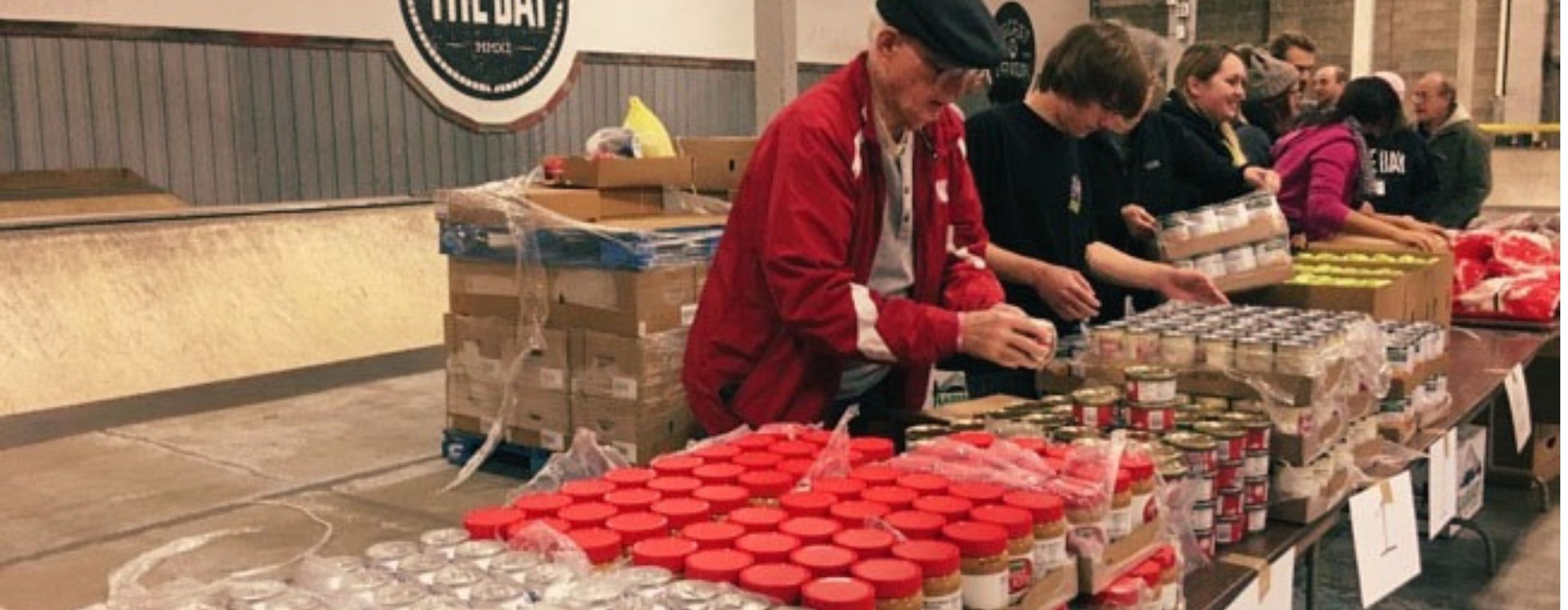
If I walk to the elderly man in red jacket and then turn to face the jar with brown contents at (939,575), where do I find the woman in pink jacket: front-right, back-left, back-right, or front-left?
back-left

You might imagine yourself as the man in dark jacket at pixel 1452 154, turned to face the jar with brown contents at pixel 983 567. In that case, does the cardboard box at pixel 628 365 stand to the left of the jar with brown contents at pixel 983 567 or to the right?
right

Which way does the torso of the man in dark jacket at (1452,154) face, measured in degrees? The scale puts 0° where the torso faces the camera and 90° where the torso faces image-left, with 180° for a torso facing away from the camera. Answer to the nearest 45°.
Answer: approximately 90°

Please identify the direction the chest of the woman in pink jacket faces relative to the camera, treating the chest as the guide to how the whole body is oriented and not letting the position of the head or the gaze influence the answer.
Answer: to the viewer's right

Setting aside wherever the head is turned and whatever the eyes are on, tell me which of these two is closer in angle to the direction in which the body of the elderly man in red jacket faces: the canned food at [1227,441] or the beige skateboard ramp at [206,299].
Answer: the canned food

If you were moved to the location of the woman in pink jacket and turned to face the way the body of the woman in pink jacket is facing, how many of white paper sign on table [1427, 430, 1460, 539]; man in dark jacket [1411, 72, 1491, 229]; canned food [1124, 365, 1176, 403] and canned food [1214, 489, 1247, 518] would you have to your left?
1

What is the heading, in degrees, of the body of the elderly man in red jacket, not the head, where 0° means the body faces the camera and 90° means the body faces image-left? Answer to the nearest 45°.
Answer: approximately 315°

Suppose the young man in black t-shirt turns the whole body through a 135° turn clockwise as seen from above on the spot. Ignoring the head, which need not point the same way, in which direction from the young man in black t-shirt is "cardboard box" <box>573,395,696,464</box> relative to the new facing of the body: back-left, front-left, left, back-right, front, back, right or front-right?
front-right

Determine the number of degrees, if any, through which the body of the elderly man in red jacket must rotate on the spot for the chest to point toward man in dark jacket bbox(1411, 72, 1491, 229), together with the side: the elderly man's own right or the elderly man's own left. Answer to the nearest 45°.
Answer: approximately 90° to the elderly man's own left

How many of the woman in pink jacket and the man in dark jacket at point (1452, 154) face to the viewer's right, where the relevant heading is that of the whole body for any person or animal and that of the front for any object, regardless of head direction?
1

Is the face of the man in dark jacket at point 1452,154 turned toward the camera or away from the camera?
toward the camera

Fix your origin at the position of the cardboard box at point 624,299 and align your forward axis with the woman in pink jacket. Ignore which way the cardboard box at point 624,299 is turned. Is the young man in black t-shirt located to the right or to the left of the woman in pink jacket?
right

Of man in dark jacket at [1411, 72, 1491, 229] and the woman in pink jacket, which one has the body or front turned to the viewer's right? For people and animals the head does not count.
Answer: the woman in pink jacket
